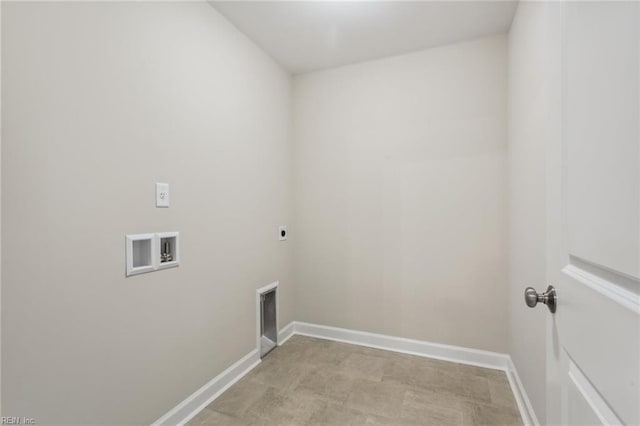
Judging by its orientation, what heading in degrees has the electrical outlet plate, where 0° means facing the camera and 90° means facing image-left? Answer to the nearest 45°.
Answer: approximately 315°

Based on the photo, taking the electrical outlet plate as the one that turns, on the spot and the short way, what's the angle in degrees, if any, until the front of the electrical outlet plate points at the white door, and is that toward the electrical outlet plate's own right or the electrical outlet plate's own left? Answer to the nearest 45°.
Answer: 0° — it already faces it
